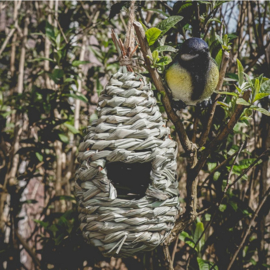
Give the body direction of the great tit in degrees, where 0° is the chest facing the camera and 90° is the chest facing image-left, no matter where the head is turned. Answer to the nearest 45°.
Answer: approximately 315°

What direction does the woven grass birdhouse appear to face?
toward the camera

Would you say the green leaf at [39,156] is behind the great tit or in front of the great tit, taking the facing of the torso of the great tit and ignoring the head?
behind

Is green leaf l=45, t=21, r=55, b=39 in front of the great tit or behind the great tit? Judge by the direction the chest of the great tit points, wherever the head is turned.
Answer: behind

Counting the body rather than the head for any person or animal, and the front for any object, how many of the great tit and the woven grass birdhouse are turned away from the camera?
0
